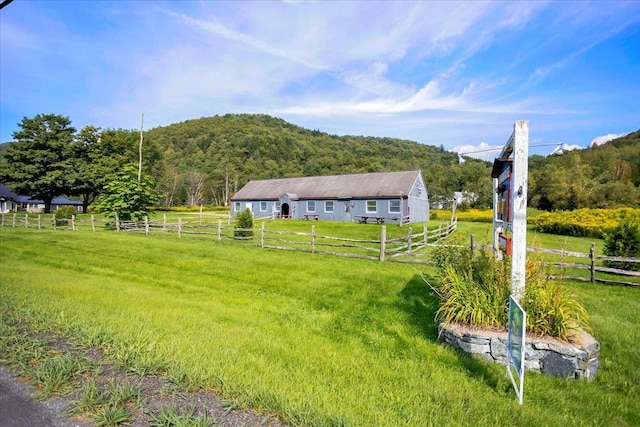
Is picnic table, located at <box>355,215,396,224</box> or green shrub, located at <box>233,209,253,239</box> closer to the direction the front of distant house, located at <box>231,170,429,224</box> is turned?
the green shrub

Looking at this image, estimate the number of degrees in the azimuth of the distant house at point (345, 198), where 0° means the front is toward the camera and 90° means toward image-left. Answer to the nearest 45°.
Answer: approximately 45°

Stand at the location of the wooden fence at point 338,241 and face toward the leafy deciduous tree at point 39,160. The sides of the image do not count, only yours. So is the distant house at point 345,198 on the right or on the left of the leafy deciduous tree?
right

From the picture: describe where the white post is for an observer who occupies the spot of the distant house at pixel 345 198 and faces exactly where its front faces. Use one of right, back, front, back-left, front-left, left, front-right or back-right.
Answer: front-left

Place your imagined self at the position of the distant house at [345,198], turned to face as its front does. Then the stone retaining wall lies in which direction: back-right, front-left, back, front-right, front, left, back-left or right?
front-left

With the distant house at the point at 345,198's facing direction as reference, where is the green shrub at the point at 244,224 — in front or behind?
in front

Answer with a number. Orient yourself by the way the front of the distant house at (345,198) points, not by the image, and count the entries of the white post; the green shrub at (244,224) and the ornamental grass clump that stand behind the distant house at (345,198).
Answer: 0

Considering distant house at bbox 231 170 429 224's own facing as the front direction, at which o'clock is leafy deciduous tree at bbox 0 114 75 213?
The leafy deciduous tree is roughly at 2 o'clock from the distant house.

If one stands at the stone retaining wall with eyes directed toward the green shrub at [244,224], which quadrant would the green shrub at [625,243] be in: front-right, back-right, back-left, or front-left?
front-right

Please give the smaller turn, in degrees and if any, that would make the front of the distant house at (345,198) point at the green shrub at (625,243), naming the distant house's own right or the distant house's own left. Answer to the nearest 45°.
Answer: approximately 45° to the distant house's own left

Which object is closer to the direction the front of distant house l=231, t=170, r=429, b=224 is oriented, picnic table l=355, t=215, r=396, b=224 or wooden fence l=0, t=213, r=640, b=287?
the wooden fence
